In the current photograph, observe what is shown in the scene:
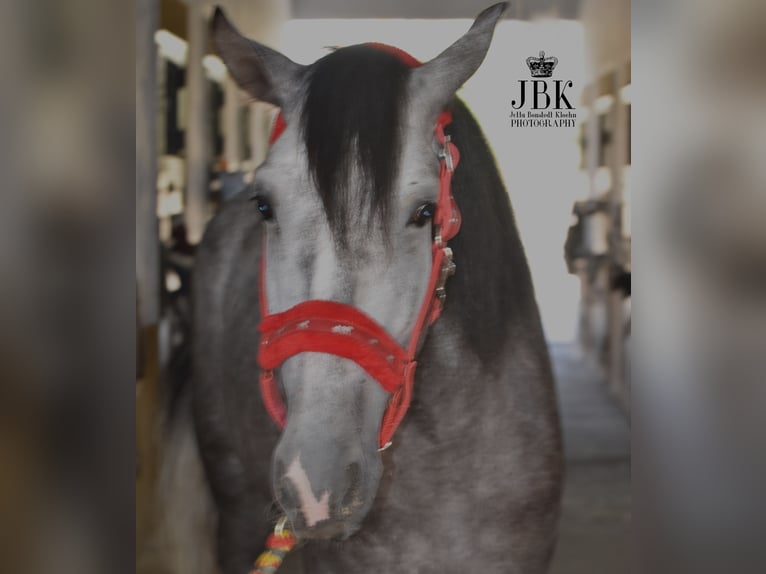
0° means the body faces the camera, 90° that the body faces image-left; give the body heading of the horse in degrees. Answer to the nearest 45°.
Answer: approximately 0°
